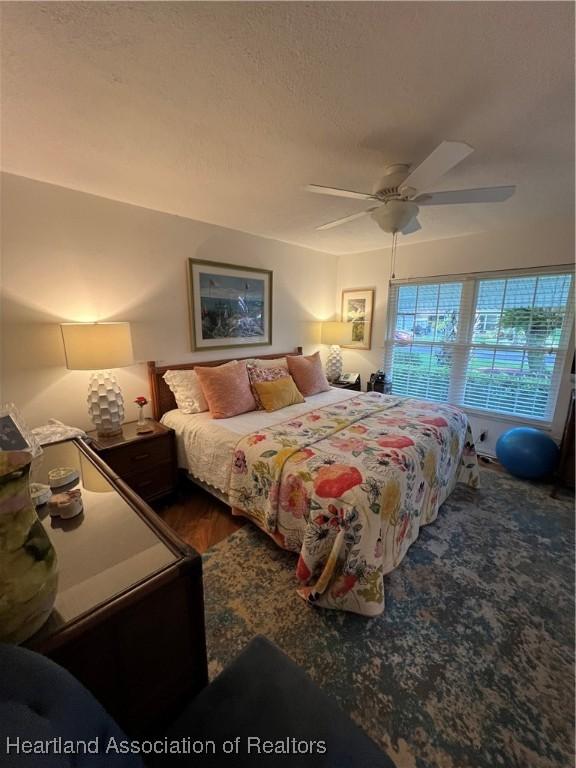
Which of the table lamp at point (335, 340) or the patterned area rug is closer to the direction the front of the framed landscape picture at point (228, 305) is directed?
the patterned area rug

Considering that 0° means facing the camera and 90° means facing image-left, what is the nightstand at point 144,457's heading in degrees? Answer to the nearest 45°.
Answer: approximately 315°

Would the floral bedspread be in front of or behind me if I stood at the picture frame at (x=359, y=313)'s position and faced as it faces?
in front

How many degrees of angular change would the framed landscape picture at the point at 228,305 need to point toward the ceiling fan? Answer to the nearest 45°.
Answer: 0° — it already faces it

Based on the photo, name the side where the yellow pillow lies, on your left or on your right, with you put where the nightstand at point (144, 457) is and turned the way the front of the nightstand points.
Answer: on your left

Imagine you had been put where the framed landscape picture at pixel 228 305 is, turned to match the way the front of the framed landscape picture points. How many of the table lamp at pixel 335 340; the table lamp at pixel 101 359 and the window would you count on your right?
1

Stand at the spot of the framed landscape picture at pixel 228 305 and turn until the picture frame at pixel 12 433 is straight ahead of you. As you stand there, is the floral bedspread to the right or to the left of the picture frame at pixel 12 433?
left

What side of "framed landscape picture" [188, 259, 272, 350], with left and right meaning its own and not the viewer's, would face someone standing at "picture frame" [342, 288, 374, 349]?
left

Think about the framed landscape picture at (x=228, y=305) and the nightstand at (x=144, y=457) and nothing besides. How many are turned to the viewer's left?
0

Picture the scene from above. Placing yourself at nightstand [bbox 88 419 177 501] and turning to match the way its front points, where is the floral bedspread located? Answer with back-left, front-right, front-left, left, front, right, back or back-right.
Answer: front

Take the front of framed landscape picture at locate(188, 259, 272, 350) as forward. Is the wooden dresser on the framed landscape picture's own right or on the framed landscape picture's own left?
on the framed landscape picture's own right

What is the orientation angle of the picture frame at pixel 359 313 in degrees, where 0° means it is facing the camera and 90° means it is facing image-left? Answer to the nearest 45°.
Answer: approximately 45°

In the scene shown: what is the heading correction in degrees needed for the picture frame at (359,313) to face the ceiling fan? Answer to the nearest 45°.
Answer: approximately 45° to its left

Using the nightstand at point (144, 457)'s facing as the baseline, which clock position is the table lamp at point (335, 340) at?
The table lamp is roughly at 10 o'clock from the nightstand.

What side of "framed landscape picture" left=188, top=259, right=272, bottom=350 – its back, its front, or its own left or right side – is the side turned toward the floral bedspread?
front
